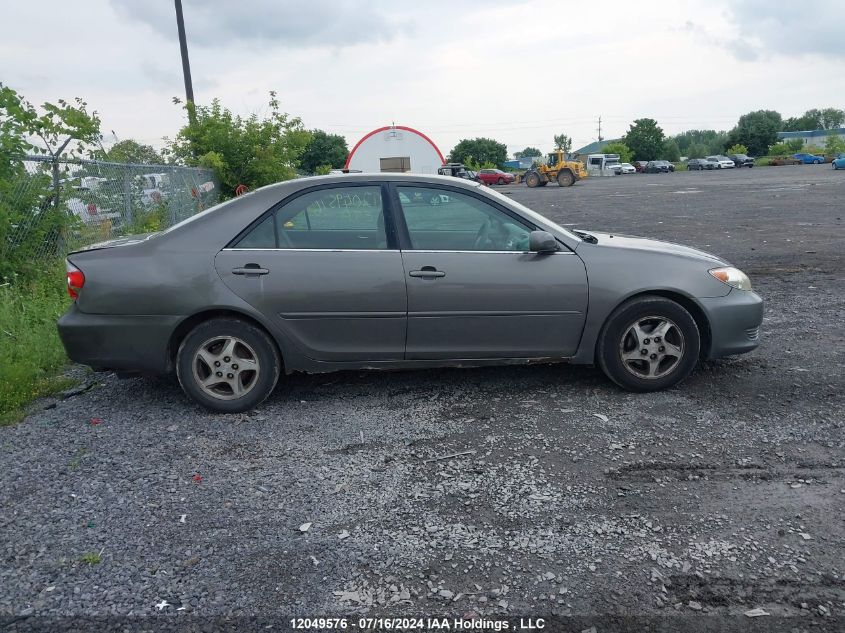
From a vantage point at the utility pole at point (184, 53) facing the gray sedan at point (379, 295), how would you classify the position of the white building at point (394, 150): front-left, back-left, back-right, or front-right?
back-left

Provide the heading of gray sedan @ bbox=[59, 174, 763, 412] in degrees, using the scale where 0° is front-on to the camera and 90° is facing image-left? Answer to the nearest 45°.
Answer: approximately 270°

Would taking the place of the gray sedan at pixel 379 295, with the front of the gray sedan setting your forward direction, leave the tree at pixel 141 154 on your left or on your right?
on your left

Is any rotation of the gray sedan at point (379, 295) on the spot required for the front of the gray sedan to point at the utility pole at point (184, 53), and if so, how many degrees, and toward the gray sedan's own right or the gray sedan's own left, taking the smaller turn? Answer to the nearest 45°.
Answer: approximately 90° to the gray sedan's own left

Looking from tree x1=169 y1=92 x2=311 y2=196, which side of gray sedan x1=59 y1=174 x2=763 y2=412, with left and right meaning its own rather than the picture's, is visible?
left

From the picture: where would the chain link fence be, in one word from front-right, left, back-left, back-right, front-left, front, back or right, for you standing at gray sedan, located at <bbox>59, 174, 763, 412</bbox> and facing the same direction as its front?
back-left
